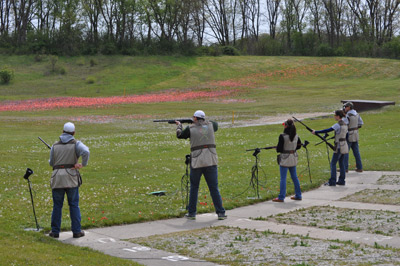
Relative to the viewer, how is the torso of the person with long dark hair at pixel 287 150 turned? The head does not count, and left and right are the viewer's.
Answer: facing away from the viewer and to the left of the viewer

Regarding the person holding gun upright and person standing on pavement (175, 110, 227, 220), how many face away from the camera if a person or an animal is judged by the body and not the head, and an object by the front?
2

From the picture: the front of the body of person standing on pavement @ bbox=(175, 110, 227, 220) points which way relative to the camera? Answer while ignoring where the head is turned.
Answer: away from the camera

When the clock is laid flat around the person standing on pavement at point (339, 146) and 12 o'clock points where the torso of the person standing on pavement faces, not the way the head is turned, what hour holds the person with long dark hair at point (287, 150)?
The person with long dark hair is roughly at 10 o'clock from the person standing on pavement.

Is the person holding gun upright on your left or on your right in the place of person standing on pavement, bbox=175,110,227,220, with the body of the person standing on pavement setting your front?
on your left

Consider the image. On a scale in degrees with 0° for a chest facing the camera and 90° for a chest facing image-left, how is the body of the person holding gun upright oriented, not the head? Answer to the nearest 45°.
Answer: approximately 180°
